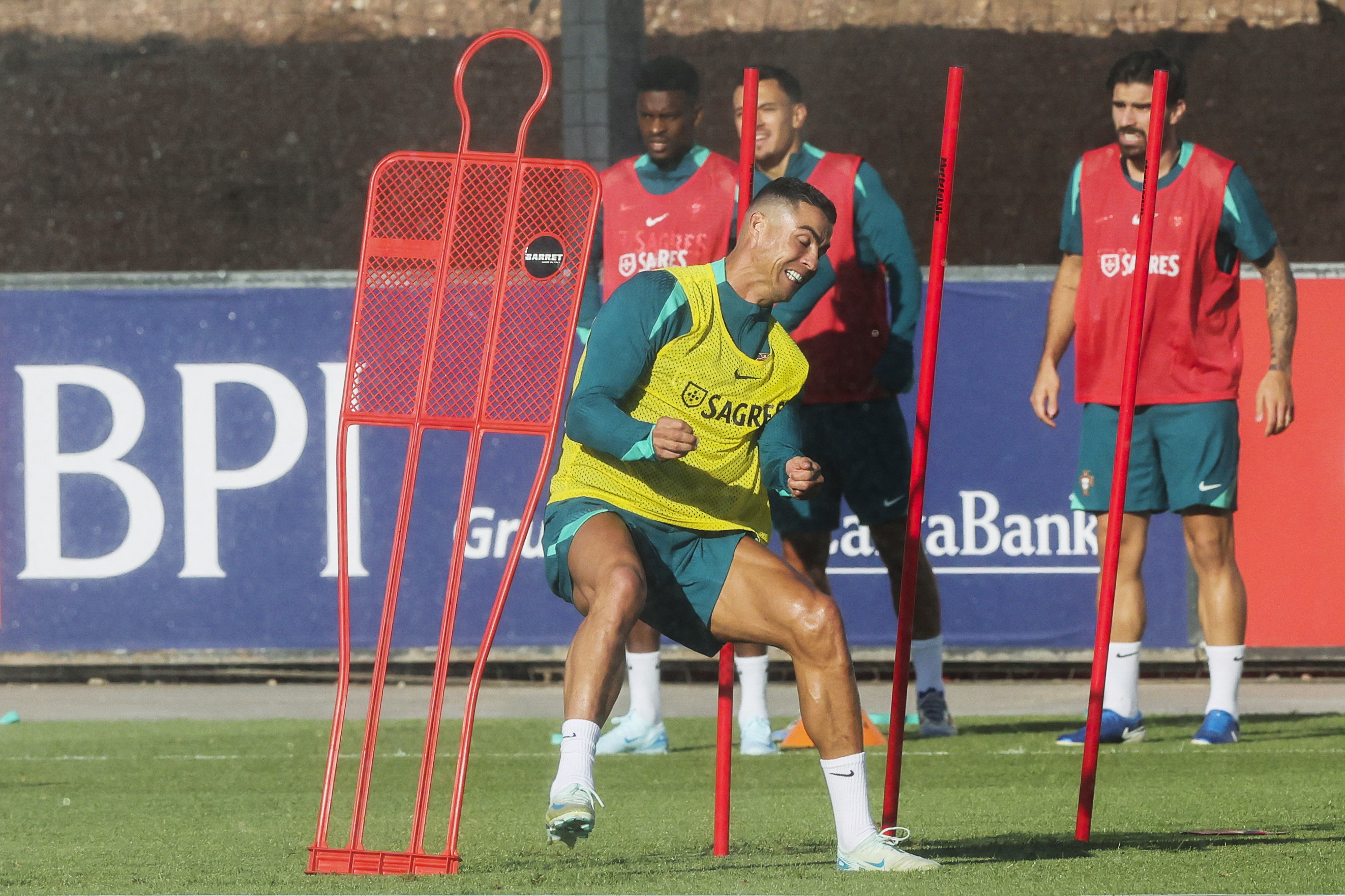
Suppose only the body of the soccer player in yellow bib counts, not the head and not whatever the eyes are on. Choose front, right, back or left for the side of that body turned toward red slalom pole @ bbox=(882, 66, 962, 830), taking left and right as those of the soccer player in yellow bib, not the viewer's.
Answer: left

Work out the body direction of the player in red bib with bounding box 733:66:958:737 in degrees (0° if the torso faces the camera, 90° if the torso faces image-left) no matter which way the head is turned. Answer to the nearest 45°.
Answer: approximately 45°

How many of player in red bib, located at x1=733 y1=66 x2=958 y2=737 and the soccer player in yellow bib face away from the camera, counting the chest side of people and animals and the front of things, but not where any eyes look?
0

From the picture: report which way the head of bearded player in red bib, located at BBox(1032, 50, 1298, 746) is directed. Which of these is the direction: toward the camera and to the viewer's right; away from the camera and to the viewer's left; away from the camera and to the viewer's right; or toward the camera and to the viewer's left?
toward the camera and to the viewer's left

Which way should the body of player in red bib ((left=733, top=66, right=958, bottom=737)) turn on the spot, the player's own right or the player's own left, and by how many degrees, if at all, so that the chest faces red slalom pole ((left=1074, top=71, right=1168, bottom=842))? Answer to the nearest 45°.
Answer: approximately 45° to the player's own left

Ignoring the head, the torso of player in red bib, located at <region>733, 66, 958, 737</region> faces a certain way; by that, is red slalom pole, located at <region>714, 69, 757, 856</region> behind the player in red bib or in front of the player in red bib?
in front

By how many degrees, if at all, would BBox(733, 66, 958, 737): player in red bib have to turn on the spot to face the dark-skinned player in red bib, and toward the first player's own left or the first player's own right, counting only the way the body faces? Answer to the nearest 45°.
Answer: approximately 45° to the first player's own right

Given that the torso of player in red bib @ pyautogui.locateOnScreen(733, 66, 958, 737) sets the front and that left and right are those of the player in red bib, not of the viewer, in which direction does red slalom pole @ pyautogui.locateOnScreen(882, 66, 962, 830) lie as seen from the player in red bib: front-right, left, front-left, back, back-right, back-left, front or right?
front-left

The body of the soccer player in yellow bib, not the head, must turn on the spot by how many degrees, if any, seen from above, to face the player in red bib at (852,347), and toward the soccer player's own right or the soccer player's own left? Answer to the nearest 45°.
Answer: approximately 135° to the soccer player's own left

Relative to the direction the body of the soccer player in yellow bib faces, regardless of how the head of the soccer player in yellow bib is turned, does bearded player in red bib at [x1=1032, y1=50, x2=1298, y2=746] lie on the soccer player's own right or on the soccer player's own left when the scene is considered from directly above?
on the soccer player's own left

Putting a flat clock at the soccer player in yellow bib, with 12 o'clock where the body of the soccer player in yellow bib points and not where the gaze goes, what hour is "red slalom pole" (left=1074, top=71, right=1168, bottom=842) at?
The red slalom pole is roughly at 10 o'clock from the soccer player in yellow bib.

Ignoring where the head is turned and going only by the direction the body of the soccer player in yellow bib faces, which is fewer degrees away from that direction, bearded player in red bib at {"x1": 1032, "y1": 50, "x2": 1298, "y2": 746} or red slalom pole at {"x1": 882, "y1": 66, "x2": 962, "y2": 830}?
the red slalom pole

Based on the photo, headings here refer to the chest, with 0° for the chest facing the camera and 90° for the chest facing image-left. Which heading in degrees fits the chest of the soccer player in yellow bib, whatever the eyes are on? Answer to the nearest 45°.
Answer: approximately 315°

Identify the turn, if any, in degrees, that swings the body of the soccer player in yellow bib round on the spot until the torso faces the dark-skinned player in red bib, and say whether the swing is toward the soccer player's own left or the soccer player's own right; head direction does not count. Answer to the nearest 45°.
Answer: approximately 135° to the soccer player's own left
